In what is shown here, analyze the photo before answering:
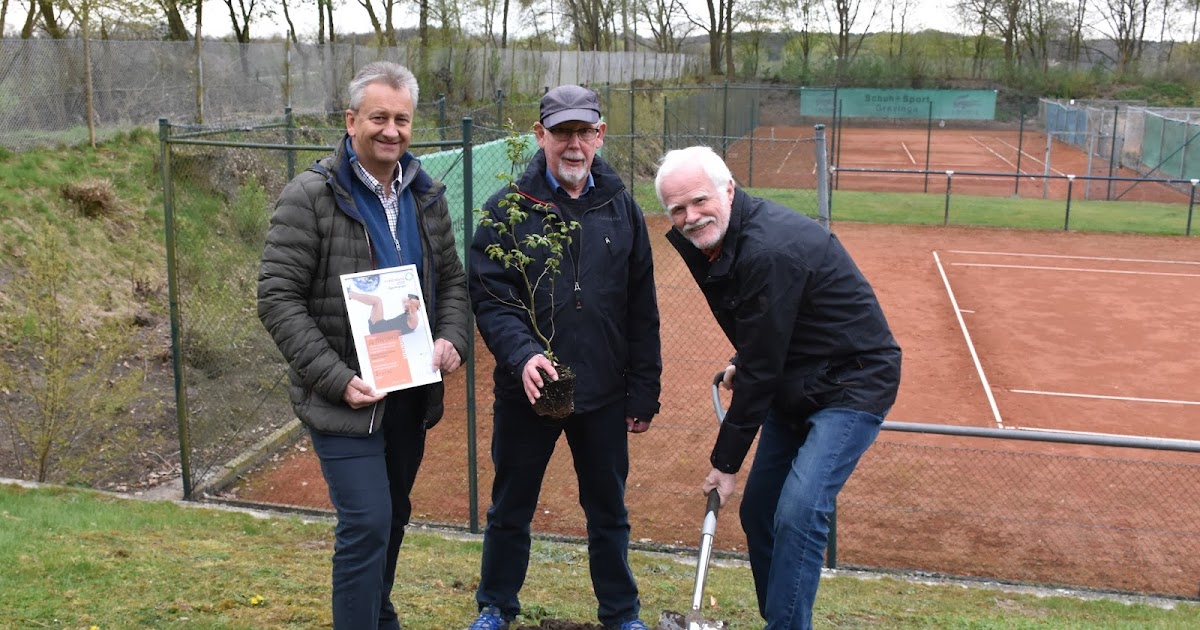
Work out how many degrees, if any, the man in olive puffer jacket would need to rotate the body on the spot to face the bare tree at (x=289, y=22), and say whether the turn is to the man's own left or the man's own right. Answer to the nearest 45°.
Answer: approximately 135° to the man's own left

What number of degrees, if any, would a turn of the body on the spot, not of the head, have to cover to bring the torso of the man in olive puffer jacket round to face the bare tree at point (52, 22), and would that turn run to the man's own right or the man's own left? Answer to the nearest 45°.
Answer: approximately 135° to the man's own left

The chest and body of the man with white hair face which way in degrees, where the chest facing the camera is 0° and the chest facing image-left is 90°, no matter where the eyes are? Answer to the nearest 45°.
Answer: approximately 45°

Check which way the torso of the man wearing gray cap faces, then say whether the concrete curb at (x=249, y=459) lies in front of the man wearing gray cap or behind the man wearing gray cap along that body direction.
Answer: behind

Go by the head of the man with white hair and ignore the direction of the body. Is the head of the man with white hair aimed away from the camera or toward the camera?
toward the camera

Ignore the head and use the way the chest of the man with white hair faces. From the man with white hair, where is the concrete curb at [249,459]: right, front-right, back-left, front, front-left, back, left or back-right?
right

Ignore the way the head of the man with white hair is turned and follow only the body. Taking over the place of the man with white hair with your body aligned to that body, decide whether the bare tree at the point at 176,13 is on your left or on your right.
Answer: on your right

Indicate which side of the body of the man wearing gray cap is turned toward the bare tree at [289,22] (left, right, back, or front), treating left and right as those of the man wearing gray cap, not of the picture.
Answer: back

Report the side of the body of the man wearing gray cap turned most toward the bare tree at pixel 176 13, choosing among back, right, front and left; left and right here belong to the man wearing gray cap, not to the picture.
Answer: back

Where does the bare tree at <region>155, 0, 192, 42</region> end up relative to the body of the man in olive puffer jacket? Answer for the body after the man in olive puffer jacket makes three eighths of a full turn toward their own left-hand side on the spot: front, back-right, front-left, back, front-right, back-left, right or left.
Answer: front

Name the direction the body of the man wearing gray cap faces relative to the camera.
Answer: toward the camera

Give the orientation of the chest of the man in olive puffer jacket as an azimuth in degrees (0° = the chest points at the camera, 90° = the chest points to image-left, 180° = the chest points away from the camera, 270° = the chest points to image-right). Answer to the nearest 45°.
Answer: approximately 315°

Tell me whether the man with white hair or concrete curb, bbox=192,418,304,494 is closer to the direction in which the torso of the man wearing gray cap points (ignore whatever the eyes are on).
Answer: the man with white hair

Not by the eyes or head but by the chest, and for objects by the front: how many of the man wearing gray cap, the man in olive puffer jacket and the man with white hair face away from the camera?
0

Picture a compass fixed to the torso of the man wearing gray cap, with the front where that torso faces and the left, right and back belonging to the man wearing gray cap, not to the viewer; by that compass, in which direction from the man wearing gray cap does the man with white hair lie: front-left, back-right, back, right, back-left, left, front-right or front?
front-left

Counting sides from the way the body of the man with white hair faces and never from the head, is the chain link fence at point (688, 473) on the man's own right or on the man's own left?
on the man's own right

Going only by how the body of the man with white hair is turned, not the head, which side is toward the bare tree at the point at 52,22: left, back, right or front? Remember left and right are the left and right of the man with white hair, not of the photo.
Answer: right
